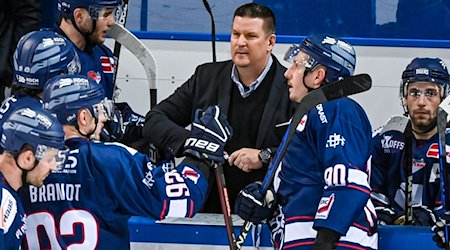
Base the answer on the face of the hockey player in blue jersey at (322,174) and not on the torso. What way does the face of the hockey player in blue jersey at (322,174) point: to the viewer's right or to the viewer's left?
to the viewer's left

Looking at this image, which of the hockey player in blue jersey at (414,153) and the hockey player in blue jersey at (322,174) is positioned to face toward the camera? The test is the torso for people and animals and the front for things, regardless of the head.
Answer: the hockey player in blue jersey at (414,153)

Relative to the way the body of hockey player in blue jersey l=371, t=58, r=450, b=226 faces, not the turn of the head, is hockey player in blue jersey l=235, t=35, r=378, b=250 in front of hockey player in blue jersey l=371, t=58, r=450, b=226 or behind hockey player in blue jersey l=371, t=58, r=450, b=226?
in front

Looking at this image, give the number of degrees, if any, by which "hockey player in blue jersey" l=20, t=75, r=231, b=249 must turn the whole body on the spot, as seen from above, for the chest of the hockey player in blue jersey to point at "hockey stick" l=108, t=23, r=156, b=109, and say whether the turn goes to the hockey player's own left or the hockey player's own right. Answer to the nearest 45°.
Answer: approximately 45° to the hockey player's own left

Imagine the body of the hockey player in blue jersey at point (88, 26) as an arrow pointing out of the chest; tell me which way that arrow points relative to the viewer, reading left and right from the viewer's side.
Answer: facing the viewer and to the right of the viewer

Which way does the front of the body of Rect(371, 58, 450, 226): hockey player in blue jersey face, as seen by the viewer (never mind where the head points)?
toward the camera

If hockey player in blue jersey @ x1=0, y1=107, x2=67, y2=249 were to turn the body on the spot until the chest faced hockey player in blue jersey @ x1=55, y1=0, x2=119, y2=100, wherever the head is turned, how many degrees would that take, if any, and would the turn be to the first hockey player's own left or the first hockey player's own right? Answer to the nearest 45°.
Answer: approximately 90° to the first hockey player's own left

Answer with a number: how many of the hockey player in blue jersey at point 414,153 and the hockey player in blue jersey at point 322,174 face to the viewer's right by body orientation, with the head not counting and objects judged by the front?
0

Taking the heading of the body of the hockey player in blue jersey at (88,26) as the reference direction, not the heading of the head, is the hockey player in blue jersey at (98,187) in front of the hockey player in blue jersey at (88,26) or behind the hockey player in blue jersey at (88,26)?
in front

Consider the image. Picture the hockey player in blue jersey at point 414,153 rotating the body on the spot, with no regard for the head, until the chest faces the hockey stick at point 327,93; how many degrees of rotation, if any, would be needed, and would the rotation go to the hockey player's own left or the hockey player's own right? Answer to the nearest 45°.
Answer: approximately 45° to the hockey player's own right

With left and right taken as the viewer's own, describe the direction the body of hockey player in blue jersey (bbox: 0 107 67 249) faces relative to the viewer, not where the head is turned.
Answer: facing to the right of the viewer
